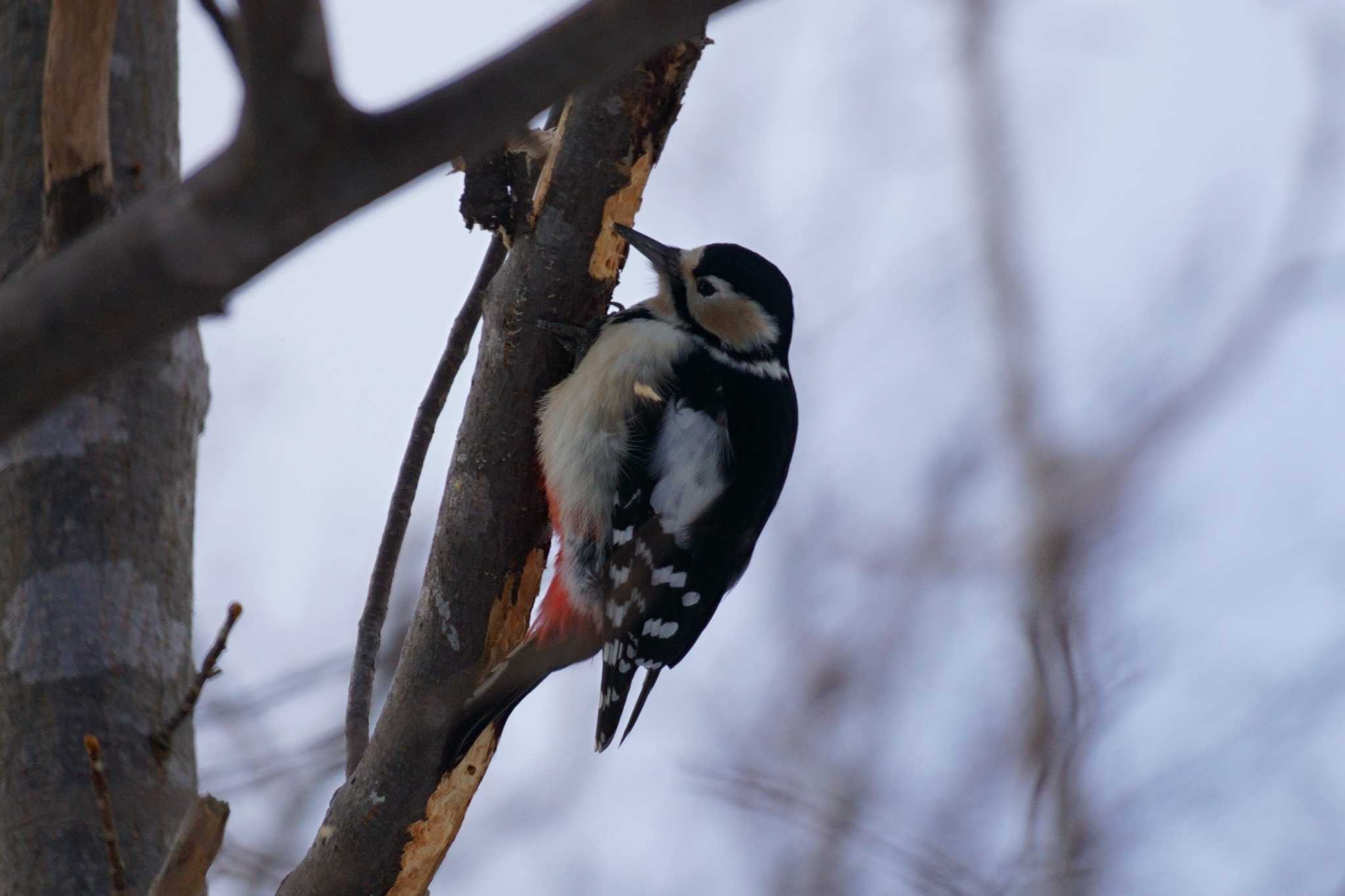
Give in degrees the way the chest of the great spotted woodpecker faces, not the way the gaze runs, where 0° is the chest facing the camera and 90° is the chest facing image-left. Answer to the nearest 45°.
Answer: approximately 90°

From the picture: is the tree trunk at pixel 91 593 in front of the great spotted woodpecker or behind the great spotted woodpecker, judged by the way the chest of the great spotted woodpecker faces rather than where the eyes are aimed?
in front

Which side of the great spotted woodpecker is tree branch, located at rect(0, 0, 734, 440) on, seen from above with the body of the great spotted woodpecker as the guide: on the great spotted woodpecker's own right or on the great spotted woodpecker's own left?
on the great spotted woodpecker's own left
